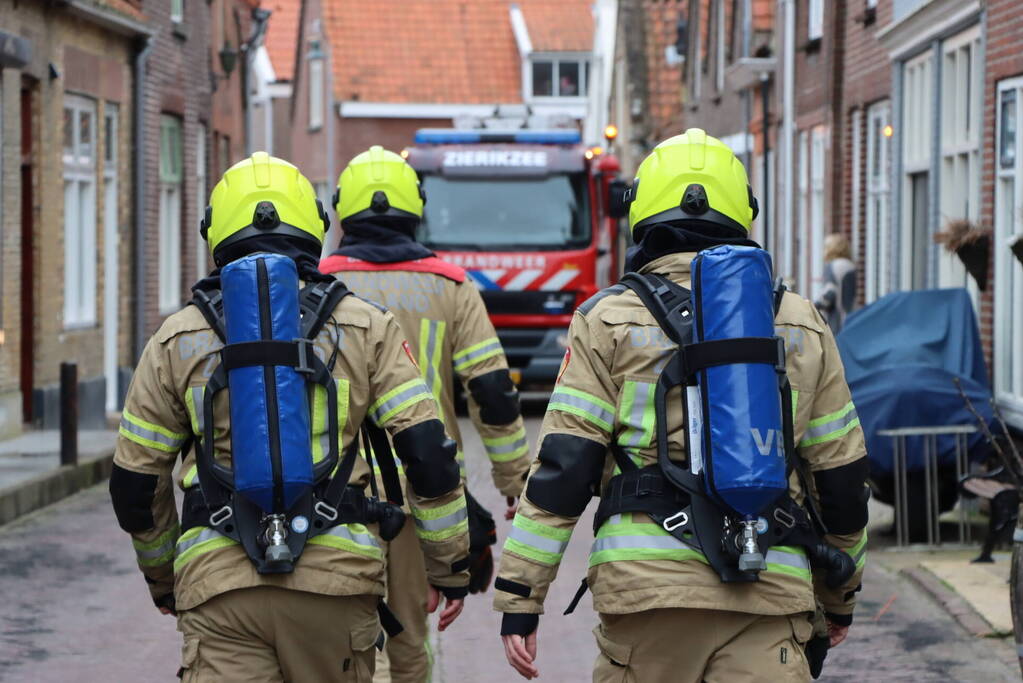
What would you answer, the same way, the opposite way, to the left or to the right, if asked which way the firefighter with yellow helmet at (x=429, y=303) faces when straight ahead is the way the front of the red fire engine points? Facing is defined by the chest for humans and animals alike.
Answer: the opposite way

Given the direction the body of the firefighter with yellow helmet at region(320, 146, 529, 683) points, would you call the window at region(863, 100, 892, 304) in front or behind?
in front

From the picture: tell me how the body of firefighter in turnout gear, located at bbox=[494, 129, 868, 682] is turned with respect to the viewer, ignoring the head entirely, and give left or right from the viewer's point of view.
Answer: facing away from the viewer

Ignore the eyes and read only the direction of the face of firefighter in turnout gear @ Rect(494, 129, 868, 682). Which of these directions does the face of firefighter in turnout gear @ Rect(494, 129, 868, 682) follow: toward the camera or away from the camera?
away from the camera

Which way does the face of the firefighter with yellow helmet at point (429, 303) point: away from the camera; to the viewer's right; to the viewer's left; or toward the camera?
away from the camera

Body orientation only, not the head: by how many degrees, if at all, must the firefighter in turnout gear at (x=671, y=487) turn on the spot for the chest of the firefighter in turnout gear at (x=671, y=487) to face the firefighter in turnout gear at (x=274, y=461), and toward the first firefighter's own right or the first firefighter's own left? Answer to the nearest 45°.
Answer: approximately 90° to the first firefighter's own left

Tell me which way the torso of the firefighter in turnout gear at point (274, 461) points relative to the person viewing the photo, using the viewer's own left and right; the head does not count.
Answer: facing away from the viewer

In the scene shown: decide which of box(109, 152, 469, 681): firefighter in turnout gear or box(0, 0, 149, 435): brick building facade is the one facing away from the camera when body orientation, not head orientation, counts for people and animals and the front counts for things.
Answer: the firefighter in turnout gear

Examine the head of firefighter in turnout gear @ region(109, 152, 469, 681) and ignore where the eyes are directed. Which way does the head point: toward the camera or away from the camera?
away from the camera

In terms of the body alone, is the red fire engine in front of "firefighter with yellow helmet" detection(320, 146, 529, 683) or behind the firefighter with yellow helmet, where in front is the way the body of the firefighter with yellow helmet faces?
in front

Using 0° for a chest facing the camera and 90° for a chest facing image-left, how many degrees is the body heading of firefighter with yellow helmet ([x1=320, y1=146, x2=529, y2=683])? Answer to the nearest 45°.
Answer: approximately 180°

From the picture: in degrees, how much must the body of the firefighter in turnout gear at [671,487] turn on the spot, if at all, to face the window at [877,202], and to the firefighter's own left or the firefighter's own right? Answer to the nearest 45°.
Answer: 0° — they already face it
